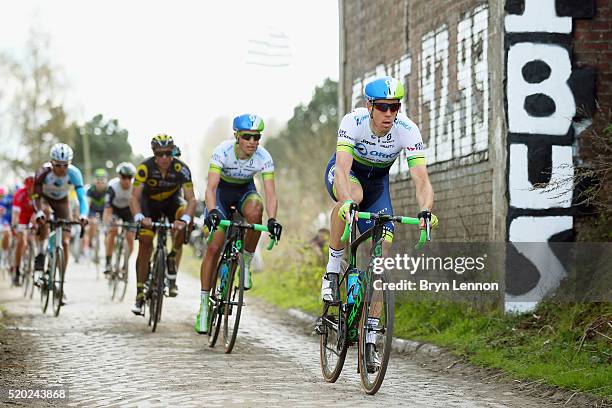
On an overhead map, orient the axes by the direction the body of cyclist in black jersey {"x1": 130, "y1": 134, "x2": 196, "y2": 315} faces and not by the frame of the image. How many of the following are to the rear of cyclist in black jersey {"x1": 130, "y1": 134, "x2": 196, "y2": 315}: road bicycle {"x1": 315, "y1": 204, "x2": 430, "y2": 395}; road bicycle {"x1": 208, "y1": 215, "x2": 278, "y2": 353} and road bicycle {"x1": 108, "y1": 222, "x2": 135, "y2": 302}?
1

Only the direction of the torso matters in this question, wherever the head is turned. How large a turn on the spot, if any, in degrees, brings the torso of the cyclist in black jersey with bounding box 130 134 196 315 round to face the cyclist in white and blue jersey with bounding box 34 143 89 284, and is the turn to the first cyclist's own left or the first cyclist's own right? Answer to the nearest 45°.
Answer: approximately 135° to the first cyclist's own right

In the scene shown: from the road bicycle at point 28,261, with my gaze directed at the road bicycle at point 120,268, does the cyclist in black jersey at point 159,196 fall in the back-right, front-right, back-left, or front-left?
front-right

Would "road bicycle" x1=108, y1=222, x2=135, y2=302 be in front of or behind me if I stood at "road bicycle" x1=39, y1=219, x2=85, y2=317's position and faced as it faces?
behind

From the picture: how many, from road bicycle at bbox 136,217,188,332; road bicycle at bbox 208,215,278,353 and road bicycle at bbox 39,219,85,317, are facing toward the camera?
3

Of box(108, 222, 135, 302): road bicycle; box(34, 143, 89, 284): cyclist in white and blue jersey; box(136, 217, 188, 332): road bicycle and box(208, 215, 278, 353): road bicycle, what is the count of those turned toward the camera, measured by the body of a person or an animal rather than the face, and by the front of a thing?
4

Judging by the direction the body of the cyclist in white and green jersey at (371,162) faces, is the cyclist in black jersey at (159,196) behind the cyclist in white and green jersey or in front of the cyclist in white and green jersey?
behind

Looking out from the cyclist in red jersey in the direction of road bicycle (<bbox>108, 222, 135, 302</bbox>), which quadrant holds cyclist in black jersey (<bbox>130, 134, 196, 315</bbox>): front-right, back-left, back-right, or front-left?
front-right

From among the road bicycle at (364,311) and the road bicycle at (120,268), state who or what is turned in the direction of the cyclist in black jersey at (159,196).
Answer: the road bicycle at (120,268)

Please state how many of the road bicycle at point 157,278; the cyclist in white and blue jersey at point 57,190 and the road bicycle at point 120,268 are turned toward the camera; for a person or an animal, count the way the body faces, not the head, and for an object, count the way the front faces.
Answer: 3

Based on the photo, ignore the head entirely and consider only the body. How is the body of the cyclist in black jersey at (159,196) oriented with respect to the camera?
toward the camera
